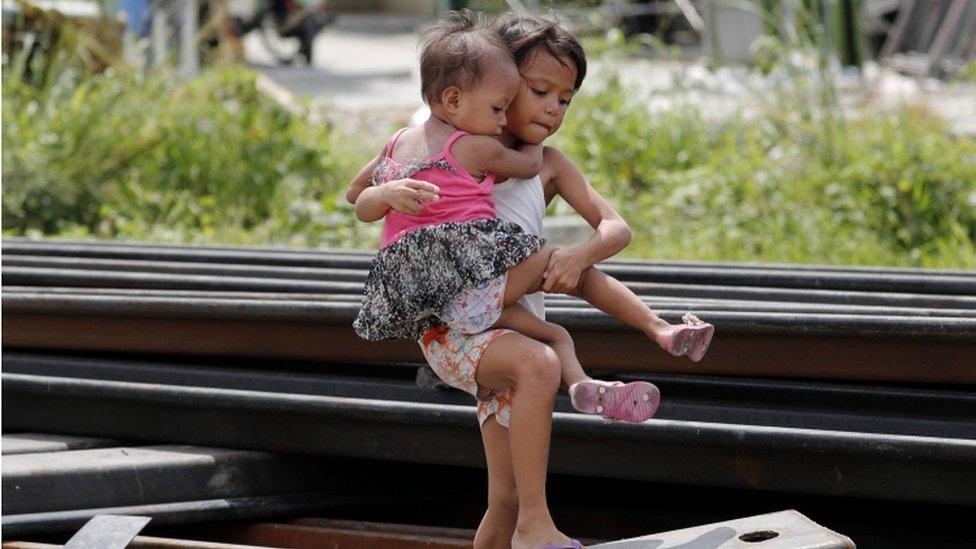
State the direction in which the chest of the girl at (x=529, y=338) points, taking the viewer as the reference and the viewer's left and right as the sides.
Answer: facing the viewer and to the right of the viewer

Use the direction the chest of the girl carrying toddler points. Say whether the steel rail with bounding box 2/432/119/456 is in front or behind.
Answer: behind

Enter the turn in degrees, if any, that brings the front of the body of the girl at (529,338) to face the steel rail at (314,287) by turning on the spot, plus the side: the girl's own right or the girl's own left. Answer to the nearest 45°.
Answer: approximately 180°

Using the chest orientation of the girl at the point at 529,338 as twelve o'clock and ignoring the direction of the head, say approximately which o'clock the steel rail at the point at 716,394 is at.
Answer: The steel rail is roughly at 9 o'clock from the girl.
